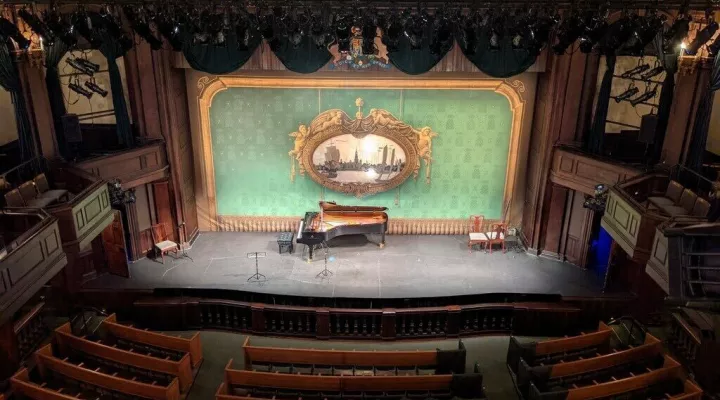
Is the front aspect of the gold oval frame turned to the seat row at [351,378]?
yes

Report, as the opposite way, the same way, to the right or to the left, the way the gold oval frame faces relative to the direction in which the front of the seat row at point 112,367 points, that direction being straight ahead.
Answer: the opposite way

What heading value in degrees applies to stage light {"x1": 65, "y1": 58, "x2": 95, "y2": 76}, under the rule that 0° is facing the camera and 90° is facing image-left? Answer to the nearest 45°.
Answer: approximately 270°

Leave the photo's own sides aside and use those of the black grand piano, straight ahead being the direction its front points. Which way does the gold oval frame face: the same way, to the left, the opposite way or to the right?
to the left

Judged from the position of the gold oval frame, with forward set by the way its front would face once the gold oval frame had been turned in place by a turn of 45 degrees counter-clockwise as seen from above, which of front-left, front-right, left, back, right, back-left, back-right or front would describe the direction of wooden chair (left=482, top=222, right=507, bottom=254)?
front-left

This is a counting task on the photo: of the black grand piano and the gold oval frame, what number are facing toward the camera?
1

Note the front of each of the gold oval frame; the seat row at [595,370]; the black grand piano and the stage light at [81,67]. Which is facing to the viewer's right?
the stage light

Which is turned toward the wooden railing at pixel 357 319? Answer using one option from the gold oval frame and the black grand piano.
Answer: the gold oval frame

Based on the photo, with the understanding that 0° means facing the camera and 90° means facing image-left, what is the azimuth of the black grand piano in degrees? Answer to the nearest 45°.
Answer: approximately 90°

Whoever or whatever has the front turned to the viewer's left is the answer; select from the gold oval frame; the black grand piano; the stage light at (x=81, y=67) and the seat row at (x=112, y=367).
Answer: the black grand piano

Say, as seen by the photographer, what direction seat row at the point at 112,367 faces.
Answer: facing away from the viewer and to the right of the viewer

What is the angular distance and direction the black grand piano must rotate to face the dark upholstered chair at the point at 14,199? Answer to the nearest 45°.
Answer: approximately 45° to its left
